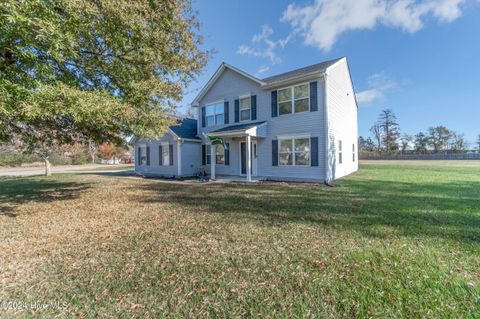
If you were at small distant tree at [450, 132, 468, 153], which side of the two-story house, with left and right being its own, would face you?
back

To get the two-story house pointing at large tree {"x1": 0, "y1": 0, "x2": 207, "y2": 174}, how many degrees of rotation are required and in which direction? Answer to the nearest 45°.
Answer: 0° — it already faces it

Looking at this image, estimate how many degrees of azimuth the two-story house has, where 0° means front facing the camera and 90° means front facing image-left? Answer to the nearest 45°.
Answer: approximately 45°
